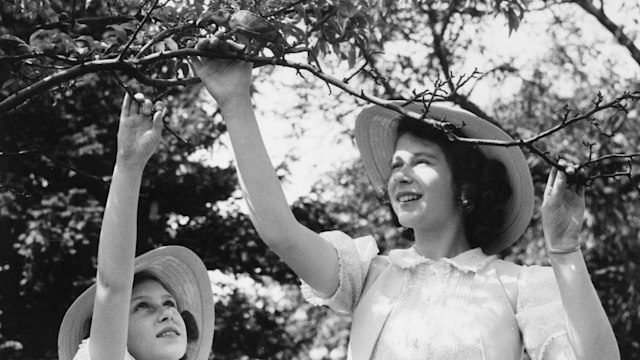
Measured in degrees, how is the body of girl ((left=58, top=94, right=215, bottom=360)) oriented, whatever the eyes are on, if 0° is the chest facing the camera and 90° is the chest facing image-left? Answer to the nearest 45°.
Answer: approximately 315°
